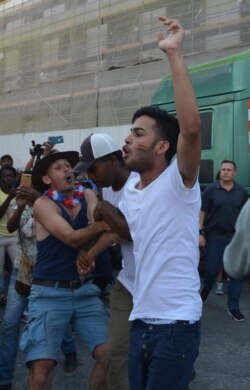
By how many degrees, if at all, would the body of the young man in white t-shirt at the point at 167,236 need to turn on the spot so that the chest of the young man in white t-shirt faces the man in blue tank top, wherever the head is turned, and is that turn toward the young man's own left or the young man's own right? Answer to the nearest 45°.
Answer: approximately 90° to the young man's own right

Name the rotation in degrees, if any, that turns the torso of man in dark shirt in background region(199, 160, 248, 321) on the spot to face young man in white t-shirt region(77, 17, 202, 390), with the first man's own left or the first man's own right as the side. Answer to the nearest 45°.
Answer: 0° — they already face them

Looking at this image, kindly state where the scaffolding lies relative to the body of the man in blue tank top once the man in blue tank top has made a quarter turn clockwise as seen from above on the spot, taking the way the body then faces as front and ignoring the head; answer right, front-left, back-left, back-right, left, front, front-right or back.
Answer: back-right

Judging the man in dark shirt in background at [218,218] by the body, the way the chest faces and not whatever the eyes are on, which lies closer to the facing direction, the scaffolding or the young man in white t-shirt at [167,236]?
the young man in white t-shirt

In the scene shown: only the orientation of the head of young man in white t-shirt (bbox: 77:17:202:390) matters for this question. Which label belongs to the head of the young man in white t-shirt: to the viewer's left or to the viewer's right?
to the viewer's left

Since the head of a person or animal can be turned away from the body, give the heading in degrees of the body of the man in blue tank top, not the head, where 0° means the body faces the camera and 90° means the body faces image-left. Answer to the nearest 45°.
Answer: approximately 315°

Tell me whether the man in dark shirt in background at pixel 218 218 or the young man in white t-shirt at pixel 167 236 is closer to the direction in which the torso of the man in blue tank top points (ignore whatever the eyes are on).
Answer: the young man in white t-shirt

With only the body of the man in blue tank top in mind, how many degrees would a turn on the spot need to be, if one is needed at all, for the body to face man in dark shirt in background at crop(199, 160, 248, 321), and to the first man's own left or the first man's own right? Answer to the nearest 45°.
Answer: approximately 90° to the first man's own left

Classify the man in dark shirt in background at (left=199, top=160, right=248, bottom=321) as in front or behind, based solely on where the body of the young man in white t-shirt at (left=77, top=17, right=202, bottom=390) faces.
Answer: behind

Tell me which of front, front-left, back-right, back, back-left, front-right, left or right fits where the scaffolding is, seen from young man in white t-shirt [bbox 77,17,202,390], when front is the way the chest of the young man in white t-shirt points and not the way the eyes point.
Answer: back-right
